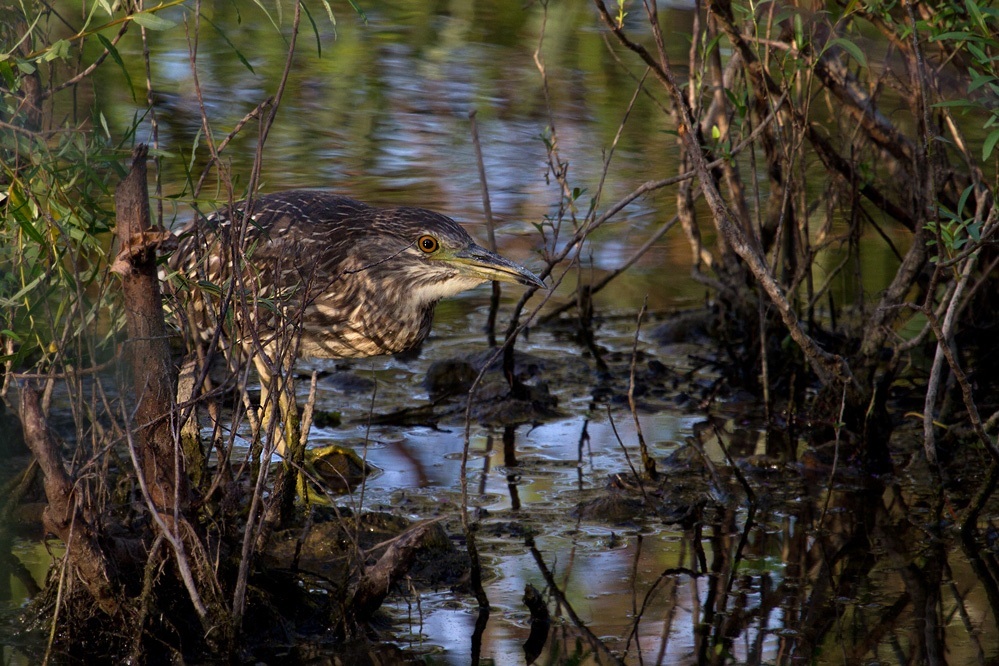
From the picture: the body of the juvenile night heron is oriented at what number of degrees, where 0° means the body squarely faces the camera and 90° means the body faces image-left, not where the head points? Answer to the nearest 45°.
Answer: approximately 270°

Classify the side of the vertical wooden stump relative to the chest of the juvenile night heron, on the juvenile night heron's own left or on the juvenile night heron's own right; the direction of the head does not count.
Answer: on the juvenile night heron's own right

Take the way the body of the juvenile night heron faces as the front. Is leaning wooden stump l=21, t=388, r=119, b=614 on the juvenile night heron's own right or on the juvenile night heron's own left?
on the juvenile night heron's own right
